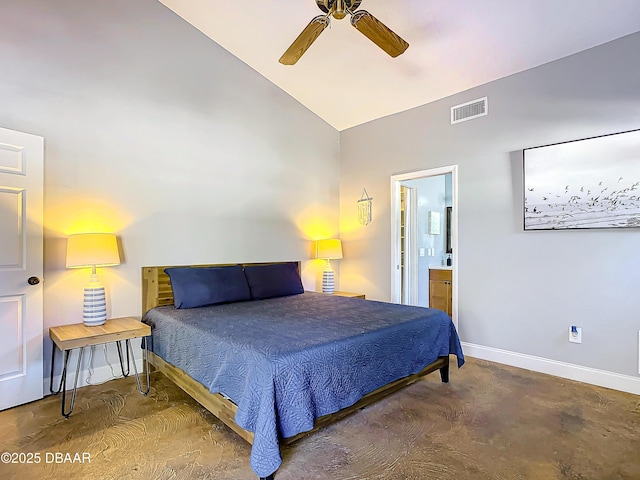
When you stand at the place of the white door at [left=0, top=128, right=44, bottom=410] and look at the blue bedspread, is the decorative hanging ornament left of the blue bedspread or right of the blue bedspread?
left

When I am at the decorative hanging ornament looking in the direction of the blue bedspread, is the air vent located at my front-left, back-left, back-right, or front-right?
front-left
